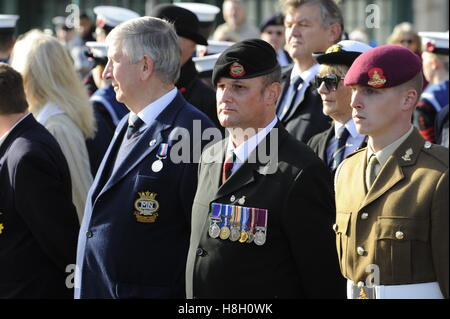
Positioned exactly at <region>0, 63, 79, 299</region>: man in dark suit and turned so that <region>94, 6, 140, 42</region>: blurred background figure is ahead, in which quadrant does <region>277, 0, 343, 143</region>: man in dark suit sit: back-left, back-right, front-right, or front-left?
front-right

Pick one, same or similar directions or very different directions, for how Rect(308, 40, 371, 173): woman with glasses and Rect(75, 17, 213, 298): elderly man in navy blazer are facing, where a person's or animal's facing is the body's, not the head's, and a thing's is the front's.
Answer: same or similar directions

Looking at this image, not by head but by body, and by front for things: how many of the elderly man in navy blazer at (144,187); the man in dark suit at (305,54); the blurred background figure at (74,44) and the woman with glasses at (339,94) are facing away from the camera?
0

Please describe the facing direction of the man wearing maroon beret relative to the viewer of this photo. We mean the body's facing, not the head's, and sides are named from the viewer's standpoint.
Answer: facing the viewer and to the left of the viewer

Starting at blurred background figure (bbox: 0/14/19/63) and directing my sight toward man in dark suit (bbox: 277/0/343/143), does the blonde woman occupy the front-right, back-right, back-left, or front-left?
front-right

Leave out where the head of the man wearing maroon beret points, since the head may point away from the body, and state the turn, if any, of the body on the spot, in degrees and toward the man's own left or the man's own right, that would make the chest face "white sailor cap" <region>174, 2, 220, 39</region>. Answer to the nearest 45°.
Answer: approximately 90° to the man's own right

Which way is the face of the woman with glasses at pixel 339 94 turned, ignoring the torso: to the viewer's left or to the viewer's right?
to the viewer's left

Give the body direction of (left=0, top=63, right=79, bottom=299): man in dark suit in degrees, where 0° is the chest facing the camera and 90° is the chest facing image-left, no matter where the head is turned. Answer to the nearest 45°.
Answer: approximately 90°

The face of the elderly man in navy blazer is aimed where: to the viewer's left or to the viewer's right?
to the viewer's left

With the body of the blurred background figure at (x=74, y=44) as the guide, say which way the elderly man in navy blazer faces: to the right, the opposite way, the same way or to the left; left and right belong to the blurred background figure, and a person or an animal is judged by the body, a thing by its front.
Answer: the same way

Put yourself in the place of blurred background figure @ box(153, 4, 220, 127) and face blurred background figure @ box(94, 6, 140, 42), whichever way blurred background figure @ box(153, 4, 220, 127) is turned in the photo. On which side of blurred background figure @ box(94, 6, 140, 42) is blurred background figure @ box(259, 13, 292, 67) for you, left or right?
right

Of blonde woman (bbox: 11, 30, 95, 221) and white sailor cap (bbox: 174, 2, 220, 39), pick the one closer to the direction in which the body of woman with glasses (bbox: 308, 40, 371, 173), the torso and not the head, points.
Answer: the blonde woman

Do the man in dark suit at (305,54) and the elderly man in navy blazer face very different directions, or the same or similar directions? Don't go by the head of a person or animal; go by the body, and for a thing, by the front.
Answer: same or similar directions

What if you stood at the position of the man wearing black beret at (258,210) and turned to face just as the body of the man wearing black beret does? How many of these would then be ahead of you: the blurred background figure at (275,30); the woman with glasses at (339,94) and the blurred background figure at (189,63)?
0

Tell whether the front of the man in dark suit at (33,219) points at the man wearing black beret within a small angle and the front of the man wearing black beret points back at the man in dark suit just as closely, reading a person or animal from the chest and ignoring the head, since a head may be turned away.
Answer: no

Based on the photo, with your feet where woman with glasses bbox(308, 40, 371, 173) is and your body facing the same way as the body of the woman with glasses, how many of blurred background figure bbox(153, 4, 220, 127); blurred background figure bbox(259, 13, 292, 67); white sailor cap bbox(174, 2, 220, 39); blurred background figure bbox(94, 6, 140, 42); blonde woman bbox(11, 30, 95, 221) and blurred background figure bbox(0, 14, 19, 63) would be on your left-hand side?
0

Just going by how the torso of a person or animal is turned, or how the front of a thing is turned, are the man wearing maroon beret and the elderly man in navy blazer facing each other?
no

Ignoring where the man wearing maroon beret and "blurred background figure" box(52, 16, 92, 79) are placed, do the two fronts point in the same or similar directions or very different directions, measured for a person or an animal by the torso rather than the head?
same or similar directions

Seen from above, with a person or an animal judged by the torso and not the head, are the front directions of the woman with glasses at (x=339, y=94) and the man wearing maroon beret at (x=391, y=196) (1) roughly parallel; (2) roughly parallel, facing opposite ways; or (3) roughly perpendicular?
roughly parallel

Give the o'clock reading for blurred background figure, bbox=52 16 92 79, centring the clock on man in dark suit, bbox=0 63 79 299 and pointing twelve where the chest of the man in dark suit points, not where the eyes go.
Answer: The blurred background figure is roughly at 3 o'clock from the man in dark suit.
